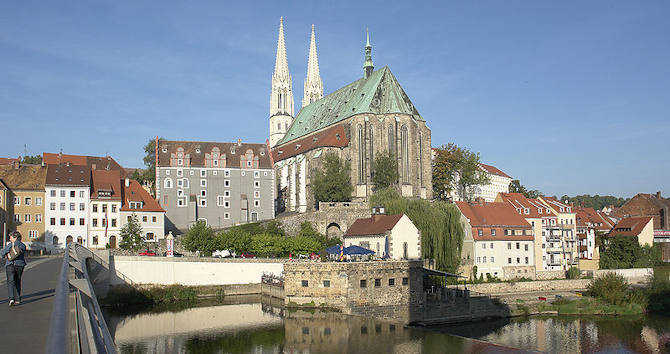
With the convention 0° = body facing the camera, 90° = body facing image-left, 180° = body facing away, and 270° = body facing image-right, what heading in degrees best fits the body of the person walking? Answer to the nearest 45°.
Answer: approximately 0°

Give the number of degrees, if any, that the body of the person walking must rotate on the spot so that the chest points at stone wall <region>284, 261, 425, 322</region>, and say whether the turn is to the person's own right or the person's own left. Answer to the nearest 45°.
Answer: approximately 135° to the person's own left
